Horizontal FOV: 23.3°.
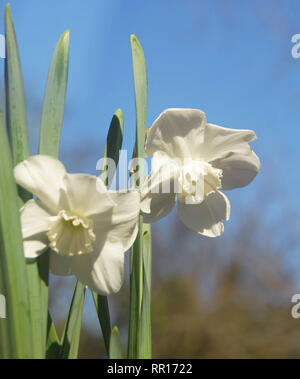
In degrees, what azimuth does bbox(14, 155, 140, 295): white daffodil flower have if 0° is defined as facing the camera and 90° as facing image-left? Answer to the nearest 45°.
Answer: approximately 0°

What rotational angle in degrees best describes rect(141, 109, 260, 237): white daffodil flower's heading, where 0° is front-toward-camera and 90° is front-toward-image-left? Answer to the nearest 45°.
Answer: approximately 0°

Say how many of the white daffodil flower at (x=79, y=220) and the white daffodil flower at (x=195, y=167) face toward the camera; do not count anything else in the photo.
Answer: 2
